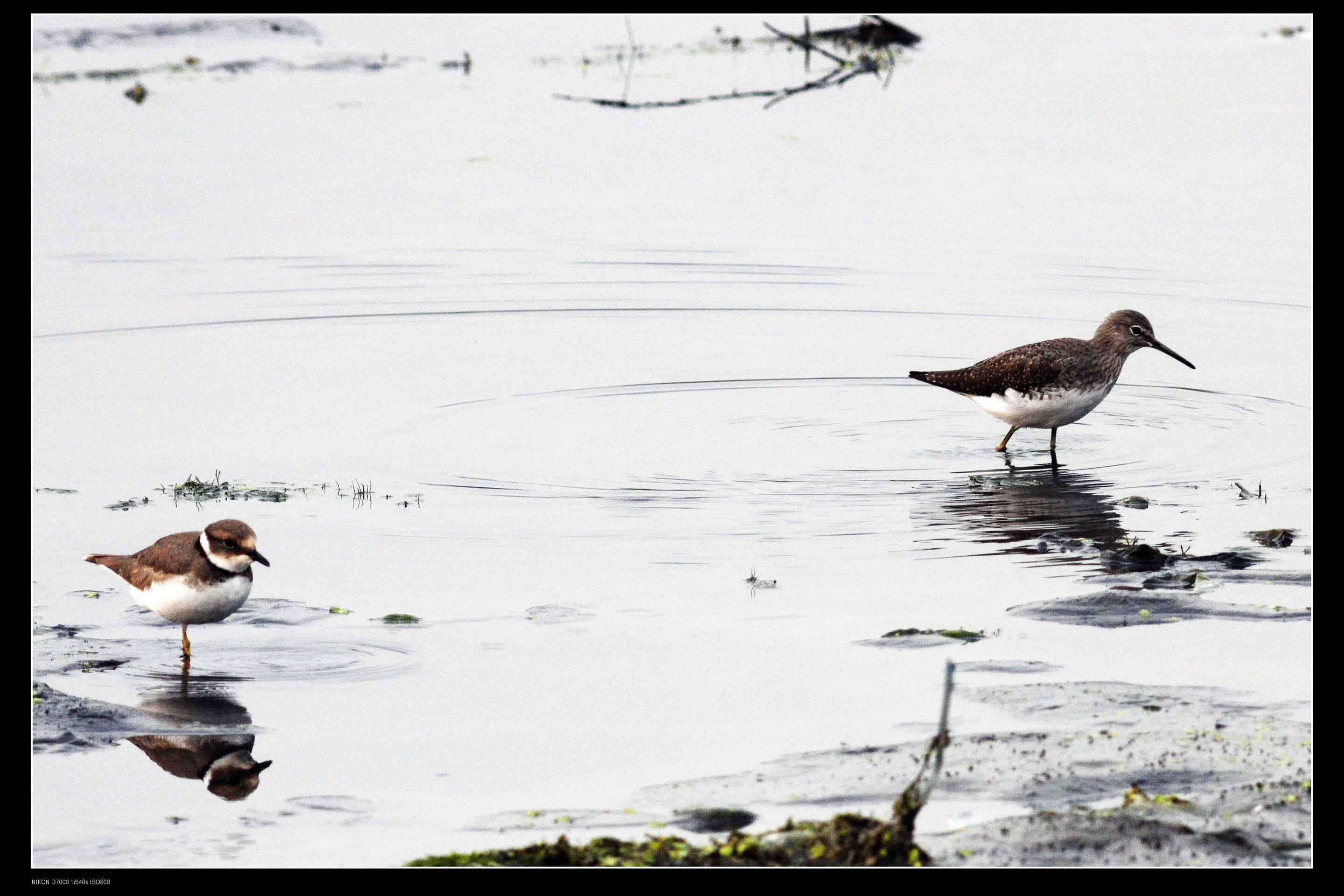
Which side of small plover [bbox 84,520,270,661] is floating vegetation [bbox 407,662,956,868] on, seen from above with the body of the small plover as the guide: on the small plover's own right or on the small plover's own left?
on the small plover's own right

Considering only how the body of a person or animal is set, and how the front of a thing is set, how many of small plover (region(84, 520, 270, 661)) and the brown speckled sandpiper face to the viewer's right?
2

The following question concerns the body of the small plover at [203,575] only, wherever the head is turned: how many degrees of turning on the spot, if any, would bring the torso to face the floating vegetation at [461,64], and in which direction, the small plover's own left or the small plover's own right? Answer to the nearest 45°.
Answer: approximately 90° to the small plover's own left

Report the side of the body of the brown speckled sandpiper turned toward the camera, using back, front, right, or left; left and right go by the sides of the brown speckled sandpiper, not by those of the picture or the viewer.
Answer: right

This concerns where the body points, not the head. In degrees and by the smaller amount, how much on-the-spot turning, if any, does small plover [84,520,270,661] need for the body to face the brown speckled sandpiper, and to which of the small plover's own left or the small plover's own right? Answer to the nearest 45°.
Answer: approximately 45° to the small plover's own left

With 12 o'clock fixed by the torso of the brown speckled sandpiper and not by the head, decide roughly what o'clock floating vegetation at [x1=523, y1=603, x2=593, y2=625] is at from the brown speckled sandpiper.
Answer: The floating vegetation is roughly at 4 o'clock from the brown speckled sandpiper.

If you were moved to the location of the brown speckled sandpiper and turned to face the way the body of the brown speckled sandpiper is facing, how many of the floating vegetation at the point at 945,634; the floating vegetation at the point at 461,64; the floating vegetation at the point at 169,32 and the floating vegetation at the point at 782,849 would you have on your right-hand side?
2

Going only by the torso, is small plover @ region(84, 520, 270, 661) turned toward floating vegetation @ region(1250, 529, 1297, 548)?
yes

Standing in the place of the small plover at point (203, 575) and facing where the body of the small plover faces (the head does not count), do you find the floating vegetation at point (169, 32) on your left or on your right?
on your left

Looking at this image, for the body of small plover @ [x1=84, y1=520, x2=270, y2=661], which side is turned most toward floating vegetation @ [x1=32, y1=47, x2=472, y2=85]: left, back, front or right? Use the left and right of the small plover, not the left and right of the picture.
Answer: left

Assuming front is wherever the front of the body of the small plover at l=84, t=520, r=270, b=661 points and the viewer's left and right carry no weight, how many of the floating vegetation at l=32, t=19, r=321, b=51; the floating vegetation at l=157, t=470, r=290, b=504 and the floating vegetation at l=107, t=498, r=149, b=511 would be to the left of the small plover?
3

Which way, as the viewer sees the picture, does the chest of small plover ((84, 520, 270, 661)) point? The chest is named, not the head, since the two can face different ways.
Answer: to the viewer's right
